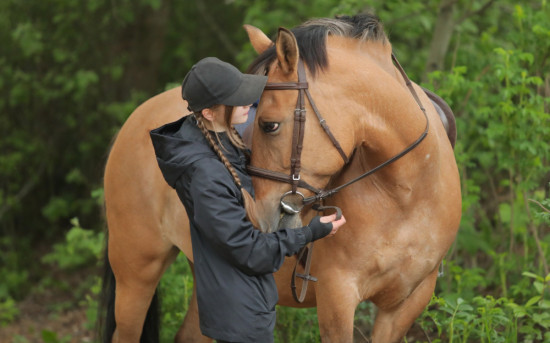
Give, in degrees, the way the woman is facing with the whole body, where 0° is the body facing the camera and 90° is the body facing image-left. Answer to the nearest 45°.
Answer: approximately 270°

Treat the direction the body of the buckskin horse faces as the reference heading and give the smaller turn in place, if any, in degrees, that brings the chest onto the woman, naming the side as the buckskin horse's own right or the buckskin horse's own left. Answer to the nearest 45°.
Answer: approximately 90° to the buckskin horse's own right

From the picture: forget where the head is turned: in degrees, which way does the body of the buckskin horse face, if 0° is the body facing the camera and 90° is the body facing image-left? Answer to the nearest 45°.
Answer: approximately 315°

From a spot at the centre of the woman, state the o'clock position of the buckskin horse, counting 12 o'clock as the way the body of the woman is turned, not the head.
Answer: The buckskin horse is roughly at 11 o'clock from the woman.
